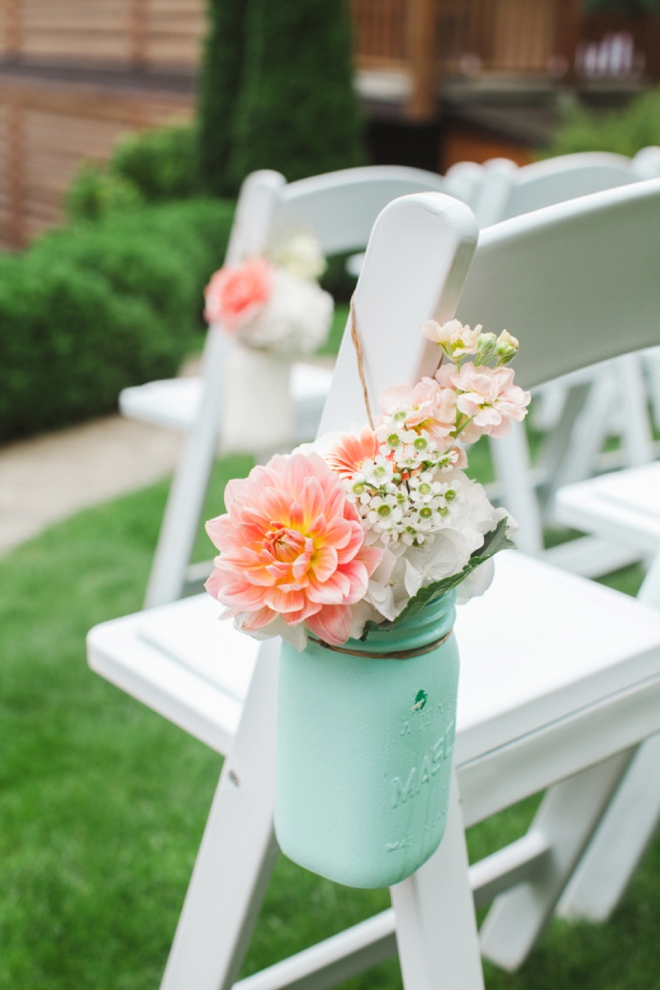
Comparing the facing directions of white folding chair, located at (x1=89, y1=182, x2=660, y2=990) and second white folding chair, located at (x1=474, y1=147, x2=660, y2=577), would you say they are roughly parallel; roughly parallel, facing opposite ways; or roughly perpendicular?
roughly parallel

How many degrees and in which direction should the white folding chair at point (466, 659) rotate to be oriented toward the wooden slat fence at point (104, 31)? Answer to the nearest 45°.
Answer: approximately 45° to its right
